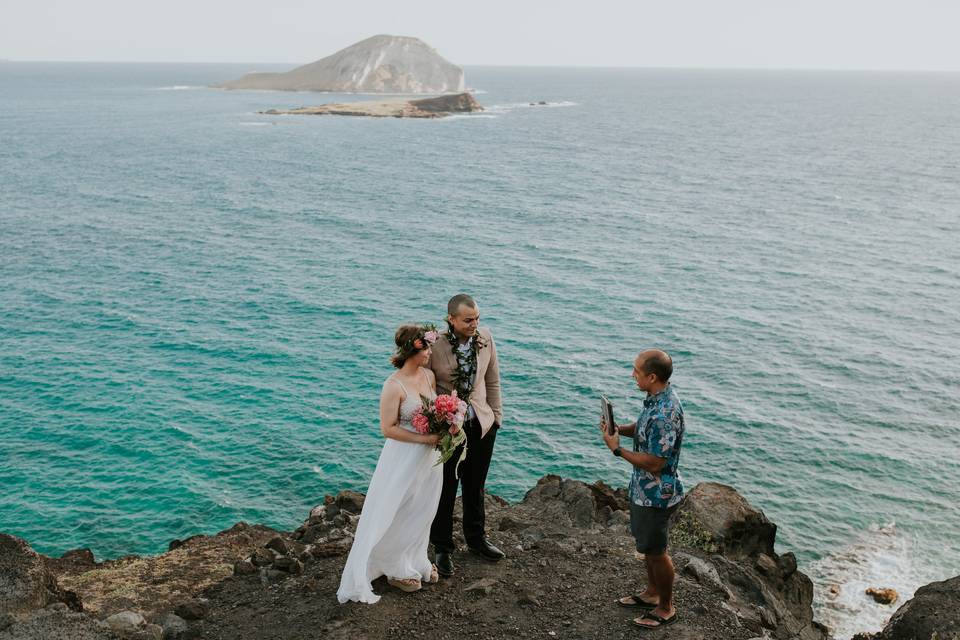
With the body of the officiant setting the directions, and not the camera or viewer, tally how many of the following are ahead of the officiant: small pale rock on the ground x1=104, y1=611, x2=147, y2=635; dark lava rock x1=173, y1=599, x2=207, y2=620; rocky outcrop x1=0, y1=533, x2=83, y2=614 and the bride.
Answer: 4

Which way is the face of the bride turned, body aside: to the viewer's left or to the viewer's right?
to the viewer's right

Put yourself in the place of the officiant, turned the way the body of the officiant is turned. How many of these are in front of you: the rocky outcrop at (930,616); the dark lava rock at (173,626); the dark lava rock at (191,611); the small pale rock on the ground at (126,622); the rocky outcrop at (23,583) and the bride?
5

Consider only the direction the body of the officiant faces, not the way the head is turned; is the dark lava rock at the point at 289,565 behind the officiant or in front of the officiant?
in front

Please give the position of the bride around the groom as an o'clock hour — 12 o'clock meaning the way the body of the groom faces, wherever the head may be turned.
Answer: The bride is roughly at 3 o'clock from the groom.

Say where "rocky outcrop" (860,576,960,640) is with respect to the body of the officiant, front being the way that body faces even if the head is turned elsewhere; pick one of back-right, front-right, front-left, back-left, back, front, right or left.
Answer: back-right

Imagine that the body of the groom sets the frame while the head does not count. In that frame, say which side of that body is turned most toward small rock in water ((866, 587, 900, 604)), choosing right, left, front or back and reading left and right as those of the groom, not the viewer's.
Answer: left

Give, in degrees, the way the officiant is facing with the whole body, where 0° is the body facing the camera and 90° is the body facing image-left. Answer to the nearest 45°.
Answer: approximately 90°

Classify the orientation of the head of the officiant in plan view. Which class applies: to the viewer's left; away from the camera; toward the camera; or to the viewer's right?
to the viewer's left

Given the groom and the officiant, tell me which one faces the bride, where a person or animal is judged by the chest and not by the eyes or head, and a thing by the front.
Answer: the officiant

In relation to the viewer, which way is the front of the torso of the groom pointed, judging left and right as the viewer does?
facing the viewer and to the right of the viewer

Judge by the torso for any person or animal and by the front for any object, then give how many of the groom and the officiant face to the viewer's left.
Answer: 1

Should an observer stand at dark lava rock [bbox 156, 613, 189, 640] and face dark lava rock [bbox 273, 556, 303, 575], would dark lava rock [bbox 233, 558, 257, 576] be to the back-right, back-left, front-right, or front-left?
front-left

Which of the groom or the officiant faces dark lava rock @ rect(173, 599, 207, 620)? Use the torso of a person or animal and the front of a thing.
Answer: the officiant

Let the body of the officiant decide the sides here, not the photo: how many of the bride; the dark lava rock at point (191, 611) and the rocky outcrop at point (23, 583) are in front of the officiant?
3

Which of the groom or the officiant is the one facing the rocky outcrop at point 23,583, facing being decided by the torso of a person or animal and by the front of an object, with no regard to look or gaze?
the officiant
